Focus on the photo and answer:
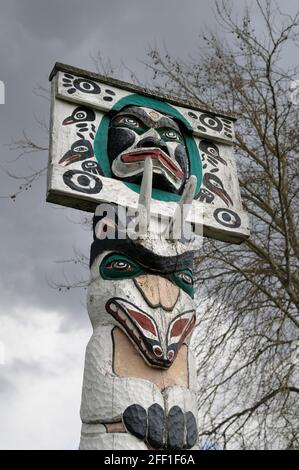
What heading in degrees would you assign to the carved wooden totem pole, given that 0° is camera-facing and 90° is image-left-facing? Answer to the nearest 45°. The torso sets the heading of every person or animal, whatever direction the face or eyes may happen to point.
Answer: approximately 315°
